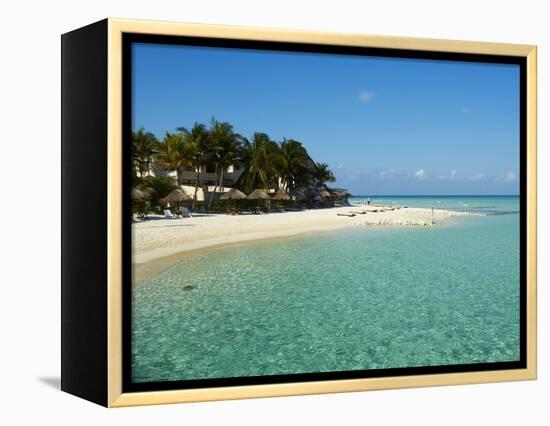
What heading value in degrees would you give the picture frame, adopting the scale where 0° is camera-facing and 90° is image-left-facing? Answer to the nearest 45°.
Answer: approximately 315°

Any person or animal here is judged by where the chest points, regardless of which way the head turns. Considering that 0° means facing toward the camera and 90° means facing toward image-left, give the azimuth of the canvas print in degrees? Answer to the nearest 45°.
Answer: approximately 315°
